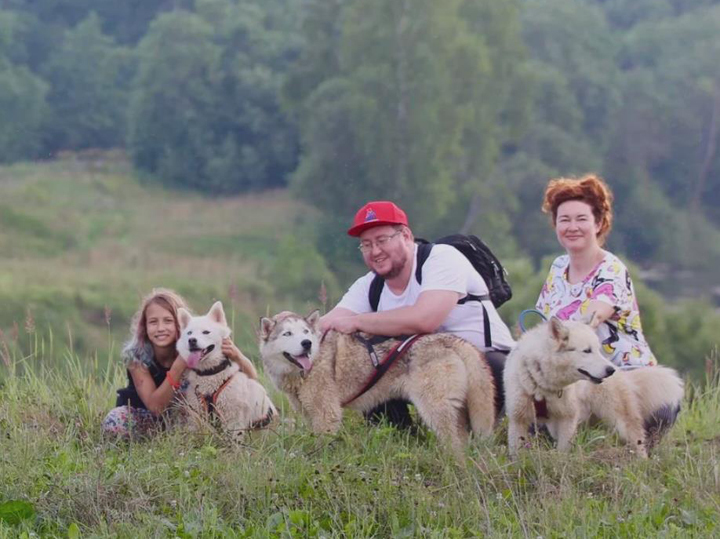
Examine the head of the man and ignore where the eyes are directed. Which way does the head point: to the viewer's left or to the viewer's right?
to the viewer's left

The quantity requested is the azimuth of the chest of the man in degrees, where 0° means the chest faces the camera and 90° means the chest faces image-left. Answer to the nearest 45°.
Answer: approximately 45°

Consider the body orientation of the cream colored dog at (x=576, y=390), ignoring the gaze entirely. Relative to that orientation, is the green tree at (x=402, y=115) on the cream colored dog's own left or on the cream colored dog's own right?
on the cream colored dog's own right

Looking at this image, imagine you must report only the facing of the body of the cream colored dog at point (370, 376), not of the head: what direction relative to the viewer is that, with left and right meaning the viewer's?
facing to the left of the viewer

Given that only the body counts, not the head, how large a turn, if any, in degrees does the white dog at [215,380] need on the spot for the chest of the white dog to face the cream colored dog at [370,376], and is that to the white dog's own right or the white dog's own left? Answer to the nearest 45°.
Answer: approximately 135° to the white dog's own left

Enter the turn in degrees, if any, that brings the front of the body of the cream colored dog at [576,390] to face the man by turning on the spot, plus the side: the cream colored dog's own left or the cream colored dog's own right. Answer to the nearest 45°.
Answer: approximately 45° to the cream colored dog's own right

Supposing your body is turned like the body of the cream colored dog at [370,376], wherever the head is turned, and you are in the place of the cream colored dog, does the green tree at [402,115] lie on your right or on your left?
on your right

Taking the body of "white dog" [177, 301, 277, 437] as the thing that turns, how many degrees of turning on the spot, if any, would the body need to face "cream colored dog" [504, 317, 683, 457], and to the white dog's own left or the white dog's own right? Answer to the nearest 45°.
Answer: approximately 135° to the white dog's own left

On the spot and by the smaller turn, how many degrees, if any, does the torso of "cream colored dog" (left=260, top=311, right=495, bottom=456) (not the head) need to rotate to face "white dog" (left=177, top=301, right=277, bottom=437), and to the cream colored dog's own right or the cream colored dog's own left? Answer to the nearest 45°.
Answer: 0° — it already faces it

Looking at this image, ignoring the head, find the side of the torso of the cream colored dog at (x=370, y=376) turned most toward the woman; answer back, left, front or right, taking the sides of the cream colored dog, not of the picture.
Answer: back
